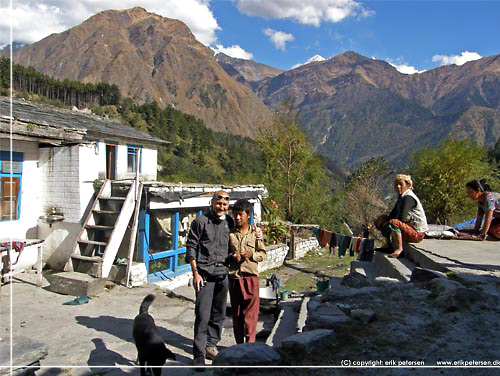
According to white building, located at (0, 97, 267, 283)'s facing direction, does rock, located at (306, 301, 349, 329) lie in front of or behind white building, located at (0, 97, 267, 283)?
in front

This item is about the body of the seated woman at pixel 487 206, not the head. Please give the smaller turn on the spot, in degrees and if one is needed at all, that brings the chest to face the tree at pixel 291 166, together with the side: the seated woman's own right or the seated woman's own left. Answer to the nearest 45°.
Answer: approximately 45° to the seated woman's own right

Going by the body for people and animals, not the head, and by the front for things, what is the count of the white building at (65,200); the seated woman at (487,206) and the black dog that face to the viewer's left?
1

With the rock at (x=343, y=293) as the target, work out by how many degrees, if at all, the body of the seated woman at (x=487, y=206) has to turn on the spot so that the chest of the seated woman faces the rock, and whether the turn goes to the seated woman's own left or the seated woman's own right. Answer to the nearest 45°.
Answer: approximately 90° to the seated woman's own left

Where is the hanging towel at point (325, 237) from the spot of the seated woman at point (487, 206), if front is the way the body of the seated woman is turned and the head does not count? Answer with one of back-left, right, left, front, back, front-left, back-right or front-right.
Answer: front-right

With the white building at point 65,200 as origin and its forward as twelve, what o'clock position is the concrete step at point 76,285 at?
The concrete step is roughly at 1 o'clock from the white building.

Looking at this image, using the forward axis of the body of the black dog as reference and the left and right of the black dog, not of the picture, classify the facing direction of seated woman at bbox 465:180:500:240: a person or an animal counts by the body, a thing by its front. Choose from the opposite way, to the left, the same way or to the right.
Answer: the opposite way

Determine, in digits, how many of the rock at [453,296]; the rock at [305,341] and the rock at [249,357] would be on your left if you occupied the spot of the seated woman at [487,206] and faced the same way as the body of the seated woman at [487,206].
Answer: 3

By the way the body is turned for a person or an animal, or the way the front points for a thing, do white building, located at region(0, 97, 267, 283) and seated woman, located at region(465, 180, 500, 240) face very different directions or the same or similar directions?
very different directions

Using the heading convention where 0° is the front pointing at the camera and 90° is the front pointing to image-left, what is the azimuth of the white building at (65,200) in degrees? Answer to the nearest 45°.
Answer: approximately 315°

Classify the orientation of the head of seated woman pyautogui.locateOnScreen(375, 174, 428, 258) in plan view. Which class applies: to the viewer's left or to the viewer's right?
to the viewer's left

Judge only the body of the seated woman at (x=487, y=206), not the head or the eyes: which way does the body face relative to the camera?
to the viewer's left
